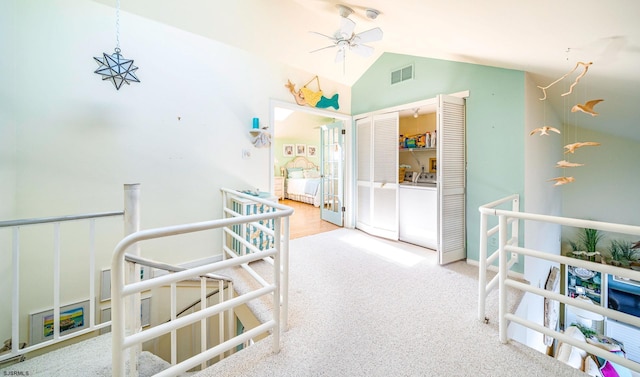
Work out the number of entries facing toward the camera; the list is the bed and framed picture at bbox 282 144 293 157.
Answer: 2

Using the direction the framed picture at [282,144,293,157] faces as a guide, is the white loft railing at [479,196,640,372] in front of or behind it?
in front

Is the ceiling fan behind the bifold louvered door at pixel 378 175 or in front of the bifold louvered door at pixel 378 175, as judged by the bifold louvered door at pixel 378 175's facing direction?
in front

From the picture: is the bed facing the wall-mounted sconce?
yes

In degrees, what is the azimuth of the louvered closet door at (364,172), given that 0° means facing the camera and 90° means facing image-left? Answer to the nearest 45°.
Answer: approximately 45°
